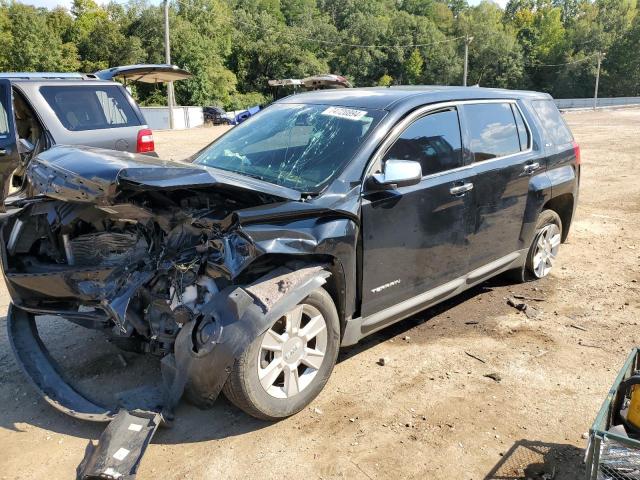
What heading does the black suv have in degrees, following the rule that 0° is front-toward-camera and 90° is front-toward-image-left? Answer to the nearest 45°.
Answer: approximately 45°

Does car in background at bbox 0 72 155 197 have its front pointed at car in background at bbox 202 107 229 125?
no

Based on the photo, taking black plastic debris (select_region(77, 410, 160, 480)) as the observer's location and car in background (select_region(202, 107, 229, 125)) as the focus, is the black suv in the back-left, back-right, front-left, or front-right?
front-right

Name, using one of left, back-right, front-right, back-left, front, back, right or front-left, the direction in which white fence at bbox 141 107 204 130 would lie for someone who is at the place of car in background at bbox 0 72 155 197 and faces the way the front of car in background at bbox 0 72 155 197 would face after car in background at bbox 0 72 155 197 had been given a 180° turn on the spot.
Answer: left

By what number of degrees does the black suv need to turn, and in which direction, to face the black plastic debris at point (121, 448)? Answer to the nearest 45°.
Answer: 0° — it already faces it

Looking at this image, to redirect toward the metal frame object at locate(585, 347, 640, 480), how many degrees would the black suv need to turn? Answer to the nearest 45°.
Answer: approximately 90° to its left

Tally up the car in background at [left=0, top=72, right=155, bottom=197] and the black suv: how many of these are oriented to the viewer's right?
0

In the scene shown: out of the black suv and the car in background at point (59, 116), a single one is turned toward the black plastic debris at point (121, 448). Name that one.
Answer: the black suv

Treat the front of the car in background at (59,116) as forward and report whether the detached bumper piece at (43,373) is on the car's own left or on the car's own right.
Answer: on the car's own left

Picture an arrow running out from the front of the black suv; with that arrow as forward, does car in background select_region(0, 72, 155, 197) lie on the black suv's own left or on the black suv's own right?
on the black suv's own right

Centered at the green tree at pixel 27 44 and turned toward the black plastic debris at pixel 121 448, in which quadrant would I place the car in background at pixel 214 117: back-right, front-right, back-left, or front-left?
front-left

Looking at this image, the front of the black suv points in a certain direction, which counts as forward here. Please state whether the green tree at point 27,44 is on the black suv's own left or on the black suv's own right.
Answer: on the black suv's own right

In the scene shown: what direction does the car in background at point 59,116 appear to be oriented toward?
to the viewer's left

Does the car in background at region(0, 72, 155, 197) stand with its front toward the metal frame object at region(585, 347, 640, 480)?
no

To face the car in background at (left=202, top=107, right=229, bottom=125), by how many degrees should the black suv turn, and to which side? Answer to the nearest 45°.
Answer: approximately 135° to its right
